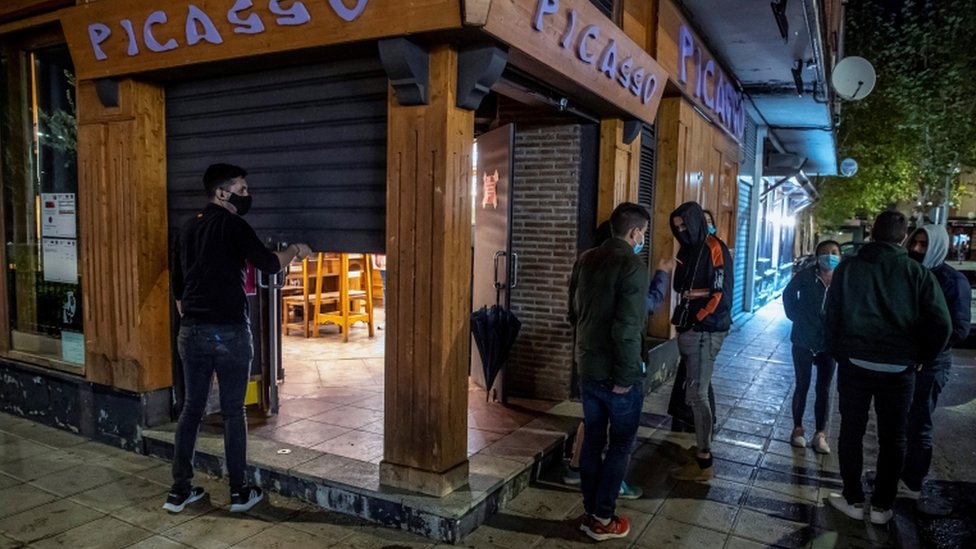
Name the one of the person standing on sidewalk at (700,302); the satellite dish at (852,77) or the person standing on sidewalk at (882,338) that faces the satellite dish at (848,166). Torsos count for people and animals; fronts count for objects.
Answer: the person standing on sidewalk at (882,338)

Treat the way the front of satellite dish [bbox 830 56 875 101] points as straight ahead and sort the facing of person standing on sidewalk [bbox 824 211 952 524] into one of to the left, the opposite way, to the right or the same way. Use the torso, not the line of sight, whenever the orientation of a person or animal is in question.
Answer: the opposite way

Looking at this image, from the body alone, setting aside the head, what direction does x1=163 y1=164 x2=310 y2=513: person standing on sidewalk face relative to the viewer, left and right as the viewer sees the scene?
facing away from the viewer and to the right of the viewer

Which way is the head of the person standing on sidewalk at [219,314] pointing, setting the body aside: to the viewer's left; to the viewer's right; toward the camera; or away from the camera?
to the viewer's right

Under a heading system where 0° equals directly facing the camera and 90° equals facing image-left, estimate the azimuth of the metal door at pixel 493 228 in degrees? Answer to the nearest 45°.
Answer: approximately 45°

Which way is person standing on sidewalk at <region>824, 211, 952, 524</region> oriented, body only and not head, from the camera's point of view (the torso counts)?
away from the camera

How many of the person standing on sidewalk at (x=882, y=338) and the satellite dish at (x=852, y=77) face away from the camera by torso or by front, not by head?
1

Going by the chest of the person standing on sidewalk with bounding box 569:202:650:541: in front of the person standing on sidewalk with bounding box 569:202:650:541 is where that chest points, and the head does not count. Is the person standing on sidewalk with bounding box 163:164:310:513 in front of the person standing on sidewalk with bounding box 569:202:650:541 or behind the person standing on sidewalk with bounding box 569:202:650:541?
behind

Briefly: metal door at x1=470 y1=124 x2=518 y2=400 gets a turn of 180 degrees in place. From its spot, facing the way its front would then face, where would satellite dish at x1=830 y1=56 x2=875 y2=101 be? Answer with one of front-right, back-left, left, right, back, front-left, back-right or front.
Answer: front

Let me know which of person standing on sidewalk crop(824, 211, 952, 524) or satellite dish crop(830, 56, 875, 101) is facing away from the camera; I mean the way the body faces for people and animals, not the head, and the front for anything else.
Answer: the person standing on sidewalk

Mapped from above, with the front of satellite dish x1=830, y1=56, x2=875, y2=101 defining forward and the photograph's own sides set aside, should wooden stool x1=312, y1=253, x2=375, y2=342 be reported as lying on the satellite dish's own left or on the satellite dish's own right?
on the satellite dish's own right

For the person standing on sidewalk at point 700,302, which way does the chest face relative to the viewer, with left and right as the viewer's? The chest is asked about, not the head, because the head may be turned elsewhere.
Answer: facing to the left of the viewer

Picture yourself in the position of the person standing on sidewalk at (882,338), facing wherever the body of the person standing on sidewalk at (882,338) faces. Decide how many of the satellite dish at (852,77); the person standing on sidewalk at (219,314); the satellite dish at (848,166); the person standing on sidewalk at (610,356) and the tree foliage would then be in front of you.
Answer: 3
